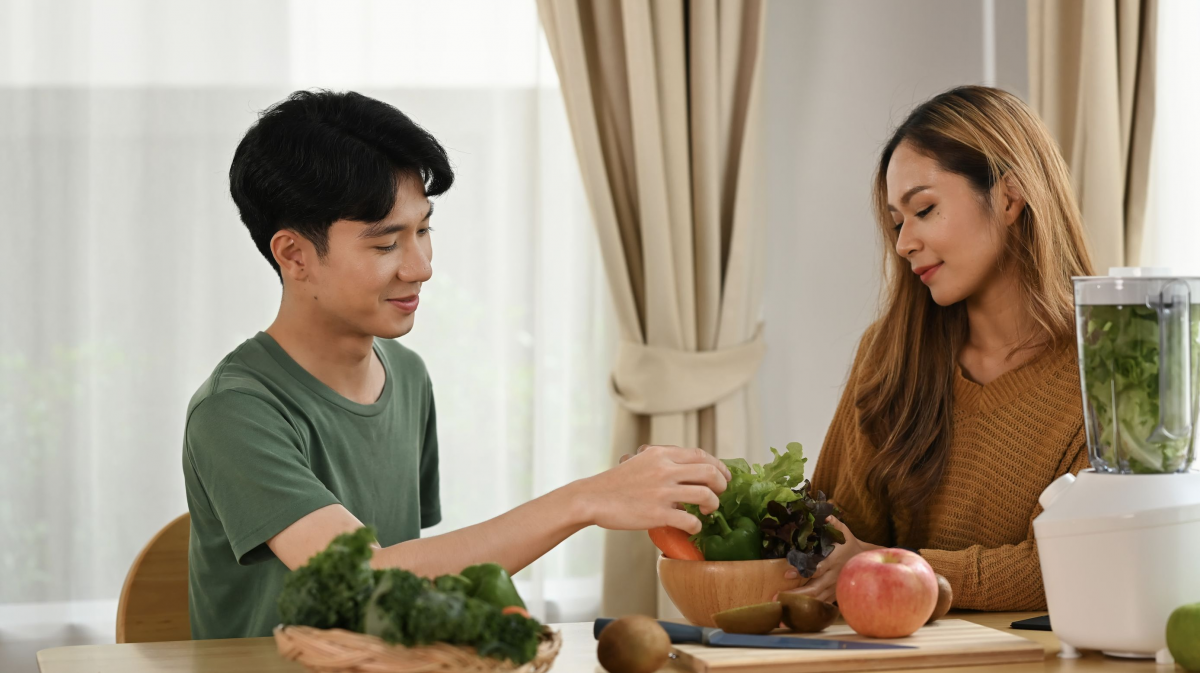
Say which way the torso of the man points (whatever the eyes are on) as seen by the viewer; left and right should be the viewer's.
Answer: facing the viewer and to the right of the viewer

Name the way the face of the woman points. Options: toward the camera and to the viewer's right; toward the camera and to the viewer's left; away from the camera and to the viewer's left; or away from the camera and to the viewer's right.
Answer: toward the camera and to the viewer's left

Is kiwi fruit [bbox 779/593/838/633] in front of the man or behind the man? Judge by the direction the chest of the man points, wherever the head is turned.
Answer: in front

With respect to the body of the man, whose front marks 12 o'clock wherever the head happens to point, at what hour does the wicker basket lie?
The wicker basket is roughly at 1 o'clock from the man.

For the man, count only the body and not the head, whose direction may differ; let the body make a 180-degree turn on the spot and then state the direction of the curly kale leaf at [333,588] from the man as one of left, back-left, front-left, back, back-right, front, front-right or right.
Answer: back-left

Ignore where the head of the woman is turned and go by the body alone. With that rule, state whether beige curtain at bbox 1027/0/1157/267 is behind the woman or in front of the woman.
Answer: behind

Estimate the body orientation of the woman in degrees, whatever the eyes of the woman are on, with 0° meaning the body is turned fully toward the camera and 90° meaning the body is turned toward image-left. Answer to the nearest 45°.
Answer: approximately 45°

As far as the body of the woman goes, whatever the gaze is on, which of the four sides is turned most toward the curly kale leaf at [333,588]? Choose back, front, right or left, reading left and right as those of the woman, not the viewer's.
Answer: front

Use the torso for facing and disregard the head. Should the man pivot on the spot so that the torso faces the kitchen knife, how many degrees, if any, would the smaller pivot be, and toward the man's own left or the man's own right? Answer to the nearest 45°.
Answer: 0° — they already face it

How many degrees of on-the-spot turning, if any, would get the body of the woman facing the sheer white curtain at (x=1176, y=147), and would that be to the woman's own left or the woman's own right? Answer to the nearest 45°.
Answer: approximately 180°

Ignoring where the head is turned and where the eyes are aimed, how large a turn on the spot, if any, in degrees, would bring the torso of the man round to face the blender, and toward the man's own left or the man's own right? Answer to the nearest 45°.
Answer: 0° — they already face it

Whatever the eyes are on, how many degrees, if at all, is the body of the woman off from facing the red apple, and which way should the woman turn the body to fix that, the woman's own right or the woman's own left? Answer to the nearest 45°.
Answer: approximately 45° to the woman's own left

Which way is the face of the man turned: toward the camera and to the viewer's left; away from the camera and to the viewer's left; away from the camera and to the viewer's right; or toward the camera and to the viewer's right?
toward the camera and to the viewer's right

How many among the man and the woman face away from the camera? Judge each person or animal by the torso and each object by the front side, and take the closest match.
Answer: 0
